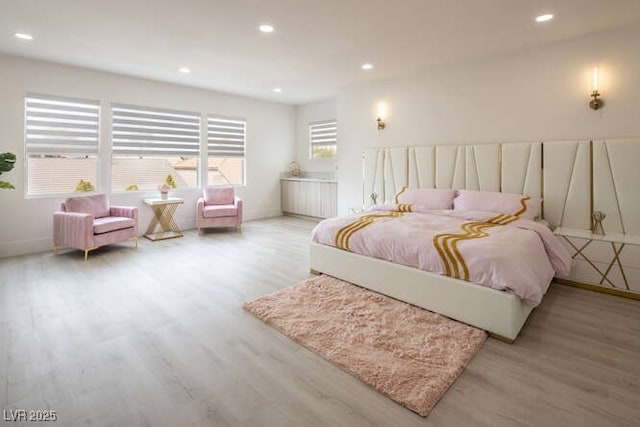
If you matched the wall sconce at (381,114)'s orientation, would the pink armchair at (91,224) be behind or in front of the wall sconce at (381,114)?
in front

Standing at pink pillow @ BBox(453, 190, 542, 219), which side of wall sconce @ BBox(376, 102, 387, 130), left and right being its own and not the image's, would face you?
left

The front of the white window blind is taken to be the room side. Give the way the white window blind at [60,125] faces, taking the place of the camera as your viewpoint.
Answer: facing the viewer and to the right of the viewer

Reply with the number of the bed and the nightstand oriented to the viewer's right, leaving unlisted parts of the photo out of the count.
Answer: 0

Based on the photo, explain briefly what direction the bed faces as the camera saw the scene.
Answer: facing the viewer and to the left of the viewer

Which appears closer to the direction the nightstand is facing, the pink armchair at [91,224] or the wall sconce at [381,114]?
the pink armchair

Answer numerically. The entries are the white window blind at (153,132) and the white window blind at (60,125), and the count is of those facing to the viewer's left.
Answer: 0

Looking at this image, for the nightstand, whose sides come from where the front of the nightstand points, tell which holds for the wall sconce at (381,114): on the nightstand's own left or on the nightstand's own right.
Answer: on the nightstand's own right

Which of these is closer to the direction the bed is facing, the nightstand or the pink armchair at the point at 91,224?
the pink armchair
